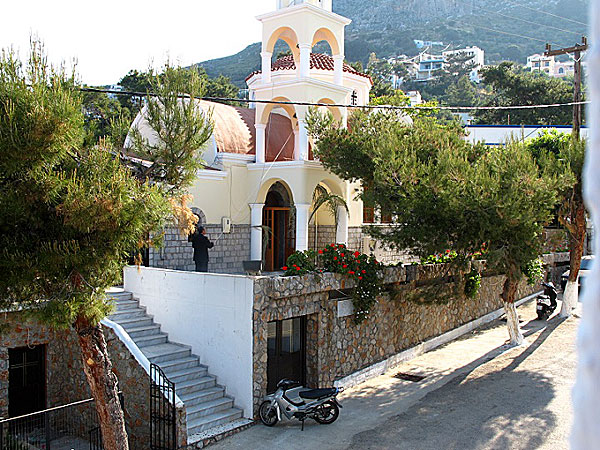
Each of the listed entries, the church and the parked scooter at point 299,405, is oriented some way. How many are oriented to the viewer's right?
0

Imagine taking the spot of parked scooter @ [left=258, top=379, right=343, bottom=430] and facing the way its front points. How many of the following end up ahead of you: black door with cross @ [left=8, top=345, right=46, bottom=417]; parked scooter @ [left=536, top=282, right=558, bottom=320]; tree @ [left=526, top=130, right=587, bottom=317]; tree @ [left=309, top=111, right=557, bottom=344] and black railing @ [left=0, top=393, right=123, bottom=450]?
2

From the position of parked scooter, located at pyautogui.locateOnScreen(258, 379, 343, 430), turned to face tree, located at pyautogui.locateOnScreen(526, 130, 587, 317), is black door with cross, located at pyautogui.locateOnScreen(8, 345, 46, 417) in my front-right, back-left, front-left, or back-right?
back-left

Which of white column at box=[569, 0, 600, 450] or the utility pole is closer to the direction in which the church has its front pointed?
the white column

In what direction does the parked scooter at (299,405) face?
to the viewer's left

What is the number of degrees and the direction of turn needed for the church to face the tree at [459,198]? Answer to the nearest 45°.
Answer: approximately 90° to its left
